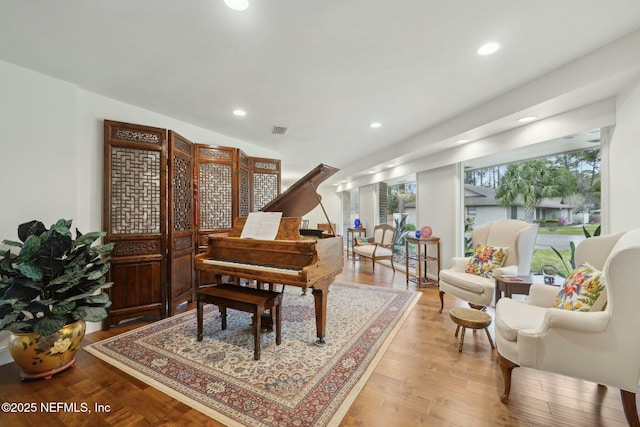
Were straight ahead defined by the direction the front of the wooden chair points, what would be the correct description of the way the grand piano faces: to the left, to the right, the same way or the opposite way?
the same way

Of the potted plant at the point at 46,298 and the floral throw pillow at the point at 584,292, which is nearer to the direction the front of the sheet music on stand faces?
the potted plant

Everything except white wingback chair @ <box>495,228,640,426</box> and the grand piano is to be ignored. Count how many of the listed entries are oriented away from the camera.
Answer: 0

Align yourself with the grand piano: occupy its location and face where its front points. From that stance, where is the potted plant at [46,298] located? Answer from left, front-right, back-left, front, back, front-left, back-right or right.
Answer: front-right

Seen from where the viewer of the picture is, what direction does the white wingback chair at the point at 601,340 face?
facing to the left of the viewer

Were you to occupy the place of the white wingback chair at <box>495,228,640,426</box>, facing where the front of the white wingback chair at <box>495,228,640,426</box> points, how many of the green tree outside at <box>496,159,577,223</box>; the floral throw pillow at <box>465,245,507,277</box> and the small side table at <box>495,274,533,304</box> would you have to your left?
0

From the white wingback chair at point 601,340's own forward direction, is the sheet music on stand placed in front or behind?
in front

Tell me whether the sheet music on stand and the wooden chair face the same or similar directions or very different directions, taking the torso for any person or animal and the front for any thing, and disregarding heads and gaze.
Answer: same or similar directions

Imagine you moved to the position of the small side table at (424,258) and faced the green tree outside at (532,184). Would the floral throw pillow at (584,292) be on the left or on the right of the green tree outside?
right

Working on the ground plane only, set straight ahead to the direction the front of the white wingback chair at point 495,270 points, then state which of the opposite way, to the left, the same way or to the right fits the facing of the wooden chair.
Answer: the same way

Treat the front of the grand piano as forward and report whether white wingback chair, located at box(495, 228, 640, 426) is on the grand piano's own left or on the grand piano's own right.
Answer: on the grand piano's own left

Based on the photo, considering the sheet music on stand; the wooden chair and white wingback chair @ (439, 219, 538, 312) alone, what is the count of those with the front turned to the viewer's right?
0

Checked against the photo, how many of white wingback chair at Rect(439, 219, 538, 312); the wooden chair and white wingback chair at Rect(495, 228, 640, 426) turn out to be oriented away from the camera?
0

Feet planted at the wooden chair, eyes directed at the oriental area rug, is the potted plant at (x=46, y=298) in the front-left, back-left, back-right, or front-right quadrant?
front-right

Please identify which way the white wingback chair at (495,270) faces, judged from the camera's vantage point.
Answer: facing the viewer and to the left of the viewer

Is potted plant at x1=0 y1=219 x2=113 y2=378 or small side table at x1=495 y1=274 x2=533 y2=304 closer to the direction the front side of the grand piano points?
the potted plant

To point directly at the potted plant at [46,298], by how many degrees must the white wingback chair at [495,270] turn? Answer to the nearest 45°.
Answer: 0° — it already faces it

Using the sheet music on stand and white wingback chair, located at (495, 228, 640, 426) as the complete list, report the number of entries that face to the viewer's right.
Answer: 0

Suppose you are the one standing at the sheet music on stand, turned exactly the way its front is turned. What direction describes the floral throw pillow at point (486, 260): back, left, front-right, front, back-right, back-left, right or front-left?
back-left

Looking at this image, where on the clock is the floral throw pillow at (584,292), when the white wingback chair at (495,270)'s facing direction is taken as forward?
The floral throw pillow is roughly at 10 o'clock from the white wingback chair.
